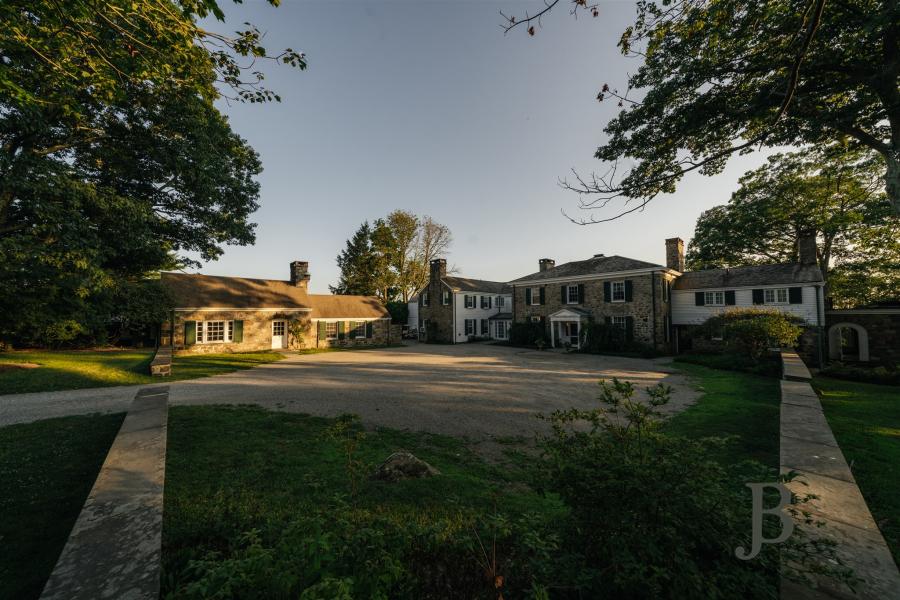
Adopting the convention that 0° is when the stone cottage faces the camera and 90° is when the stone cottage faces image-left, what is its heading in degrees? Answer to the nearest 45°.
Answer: approximately 0°

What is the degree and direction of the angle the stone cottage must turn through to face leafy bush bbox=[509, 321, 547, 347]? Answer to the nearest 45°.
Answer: approximately 90° to its left

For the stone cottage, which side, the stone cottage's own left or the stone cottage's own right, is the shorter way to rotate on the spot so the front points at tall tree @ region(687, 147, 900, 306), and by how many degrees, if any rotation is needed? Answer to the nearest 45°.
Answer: approximately 45° to the stone cottage's own left

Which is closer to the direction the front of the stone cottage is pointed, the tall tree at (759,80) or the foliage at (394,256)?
the tall tree

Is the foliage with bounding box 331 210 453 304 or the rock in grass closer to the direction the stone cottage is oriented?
the rock in grass

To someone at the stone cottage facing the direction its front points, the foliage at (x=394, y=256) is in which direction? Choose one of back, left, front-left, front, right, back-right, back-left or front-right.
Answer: back-left

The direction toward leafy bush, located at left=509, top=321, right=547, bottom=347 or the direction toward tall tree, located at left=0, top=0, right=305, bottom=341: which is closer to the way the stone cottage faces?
the tall tree
